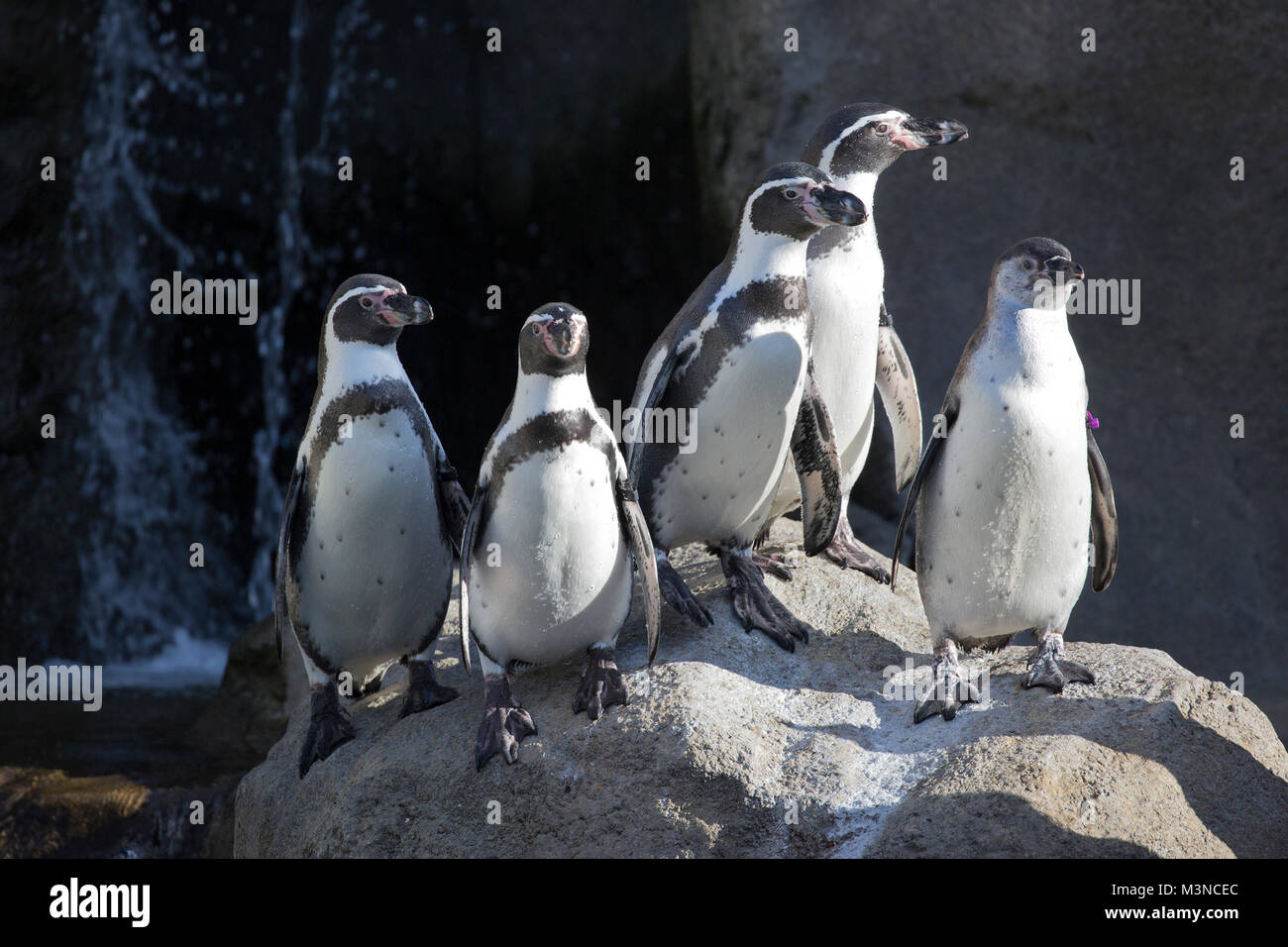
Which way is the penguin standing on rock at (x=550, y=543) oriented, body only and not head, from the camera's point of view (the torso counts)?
toward the camera

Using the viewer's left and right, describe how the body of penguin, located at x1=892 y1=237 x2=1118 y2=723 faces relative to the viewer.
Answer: facing the viewer

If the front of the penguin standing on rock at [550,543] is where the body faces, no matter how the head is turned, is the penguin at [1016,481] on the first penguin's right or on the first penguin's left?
on the first penguin's left

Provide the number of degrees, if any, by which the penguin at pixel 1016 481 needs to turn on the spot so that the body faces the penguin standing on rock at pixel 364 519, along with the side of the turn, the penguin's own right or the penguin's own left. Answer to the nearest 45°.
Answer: approximately 90° to the penguin's own right

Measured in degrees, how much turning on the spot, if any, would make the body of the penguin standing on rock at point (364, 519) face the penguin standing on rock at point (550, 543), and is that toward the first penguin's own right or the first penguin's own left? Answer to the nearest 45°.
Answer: approximately 45° to the first penguin's own left

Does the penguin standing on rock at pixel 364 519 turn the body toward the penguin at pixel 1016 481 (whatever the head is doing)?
no

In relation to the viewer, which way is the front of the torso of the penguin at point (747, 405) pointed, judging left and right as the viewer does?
facing the viewer and to the right of the viewer

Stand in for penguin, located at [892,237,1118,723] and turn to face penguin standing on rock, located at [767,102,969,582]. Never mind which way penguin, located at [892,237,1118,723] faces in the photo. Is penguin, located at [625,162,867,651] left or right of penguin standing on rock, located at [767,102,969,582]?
left

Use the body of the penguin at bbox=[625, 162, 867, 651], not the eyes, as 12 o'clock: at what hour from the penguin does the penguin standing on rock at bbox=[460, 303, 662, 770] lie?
The penguin standing on rock is roughly at 3 o'clock from the penguin.

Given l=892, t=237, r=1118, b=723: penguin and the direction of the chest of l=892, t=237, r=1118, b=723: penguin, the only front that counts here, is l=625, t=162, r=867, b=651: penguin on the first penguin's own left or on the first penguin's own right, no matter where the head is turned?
on the first penguin's own right

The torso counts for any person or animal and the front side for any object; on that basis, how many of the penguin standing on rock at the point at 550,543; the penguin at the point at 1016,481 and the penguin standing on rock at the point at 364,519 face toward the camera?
3

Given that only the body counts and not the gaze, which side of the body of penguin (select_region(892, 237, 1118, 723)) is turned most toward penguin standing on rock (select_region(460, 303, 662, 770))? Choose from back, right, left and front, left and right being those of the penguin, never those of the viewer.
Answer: right

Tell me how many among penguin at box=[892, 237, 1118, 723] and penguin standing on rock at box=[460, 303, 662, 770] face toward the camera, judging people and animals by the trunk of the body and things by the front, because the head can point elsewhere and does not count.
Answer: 2

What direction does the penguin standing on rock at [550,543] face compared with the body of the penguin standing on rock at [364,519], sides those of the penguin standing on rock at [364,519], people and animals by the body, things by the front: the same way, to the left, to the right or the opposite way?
the same way

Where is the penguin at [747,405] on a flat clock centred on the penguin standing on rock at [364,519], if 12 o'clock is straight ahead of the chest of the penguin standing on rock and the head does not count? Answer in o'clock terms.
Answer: The penguin is roughly at 9 o'clock from the penguin standing on rock.
